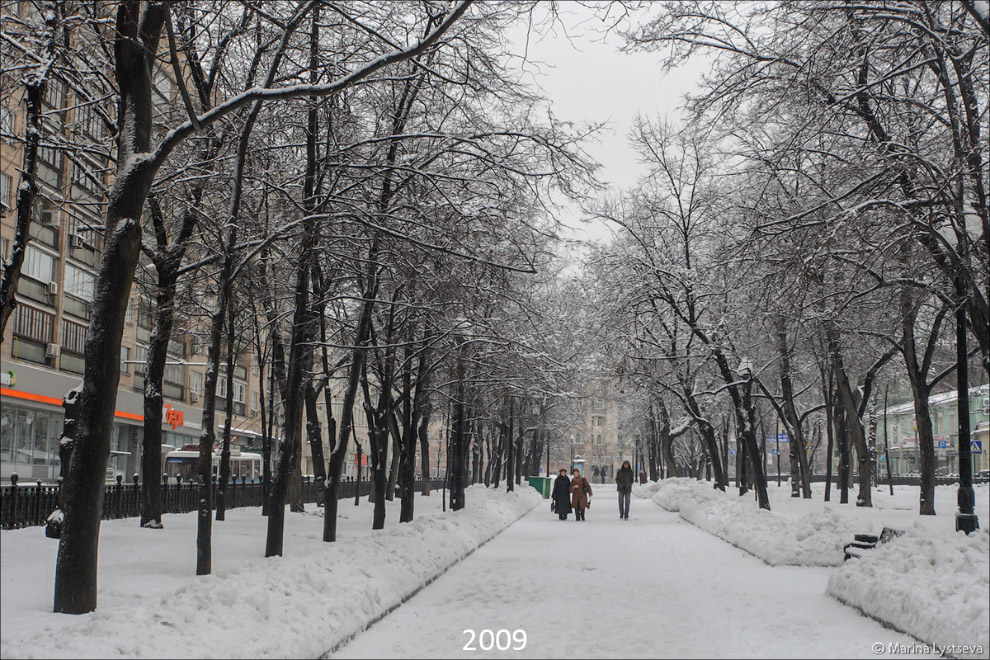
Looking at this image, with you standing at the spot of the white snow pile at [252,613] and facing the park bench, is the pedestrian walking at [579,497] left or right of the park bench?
left

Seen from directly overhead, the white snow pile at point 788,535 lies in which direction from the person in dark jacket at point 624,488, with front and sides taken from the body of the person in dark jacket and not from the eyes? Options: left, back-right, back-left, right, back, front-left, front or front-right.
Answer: front

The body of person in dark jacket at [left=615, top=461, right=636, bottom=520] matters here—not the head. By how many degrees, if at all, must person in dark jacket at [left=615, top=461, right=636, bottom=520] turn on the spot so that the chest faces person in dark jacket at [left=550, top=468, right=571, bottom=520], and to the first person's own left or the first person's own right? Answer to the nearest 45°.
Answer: approximately 45° to the first person's own right

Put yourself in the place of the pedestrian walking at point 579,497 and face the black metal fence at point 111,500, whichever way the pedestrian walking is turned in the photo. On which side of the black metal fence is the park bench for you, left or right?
left

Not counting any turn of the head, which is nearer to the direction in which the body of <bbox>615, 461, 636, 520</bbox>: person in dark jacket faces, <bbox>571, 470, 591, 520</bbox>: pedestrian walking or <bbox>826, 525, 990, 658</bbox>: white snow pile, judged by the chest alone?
the white snow pile

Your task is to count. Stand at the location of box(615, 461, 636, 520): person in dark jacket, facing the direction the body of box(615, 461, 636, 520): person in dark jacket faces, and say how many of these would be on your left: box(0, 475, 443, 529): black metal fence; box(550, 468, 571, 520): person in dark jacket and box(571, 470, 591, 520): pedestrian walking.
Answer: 0

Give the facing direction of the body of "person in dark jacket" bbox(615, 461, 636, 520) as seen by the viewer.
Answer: toward the camera

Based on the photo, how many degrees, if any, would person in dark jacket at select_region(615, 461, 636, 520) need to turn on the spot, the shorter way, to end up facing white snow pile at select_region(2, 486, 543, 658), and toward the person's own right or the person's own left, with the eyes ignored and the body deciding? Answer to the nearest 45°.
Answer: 0° — they already face it

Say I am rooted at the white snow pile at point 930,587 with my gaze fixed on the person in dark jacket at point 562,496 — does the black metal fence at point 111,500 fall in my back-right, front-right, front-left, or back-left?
front-left

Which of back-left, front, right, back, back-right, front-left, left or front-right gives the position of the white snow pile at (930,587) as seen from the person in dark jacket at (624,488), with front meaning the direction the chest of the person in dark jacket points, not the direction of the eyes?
front

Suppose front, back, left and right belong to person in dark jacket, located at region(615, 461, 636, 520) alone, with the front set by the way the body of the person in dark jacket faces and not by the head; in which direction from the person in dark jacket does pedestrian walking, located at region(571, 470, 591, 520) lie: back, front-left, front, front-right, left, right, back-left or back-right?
front-right

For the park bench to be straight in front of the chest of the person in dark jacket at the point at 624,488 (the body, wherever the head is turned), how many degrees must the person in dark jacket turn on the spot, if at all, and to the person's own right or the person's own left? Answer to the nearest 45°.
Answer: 0° — they already face it
